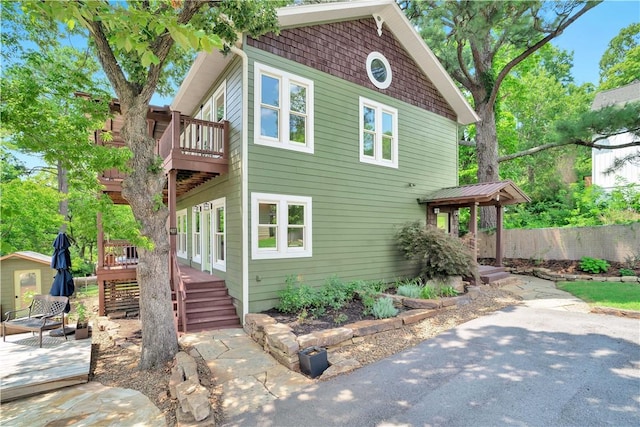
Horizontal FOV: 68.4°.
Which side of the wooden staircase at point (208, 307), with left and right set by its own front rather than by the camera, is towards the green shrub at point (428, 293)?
left

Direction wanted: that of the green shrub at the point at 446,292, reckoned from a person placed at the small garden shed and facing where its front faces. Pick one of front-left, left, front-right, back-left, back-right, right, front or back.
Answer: front-left

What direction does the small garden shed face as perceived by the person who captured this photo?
facing the viewer

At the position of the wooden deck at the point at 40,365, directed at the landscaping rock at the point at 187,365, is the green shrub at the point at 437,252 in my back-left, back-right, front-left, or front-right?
front-left

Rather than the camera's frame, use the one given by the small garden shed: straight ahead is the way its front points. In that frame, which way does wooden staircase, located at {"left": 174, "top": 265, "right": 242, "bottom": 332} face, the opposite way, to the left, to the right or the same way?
the same way

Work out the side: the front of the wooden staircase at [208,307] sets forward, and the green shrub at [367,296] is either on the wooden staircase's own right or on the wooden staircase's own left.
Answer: on the wooden staircase's own left

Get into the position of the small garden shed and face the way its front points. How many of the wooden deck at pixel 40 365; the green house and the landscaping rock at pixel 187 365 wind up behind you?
0

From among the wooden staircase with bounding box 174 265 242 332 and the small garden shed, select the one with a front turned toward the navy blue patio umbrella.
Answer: the small garden shed

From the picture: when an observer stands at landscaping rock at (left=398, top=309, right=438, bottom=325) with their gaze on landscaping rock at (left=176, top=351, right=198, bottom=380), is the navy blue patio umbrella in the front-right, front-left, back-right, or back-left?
front-right

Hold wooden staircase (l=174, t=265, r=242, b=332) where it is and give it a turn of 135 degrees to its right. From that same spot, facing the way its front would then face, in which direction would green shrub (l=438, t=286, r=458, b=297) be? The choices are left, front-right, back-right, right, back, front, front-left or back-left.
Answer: back-right

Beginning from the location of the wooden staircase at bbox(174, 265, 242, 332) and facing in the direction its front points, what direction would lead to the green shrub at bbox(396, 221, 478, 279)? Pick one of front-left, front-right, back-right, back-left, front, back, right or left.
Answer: left

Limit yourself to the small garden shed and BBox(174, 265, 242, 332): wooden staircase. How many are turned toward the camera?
2

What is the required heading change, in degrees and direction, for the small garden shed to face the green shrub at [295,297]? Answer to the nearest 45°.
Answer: approximately 45° to its left
